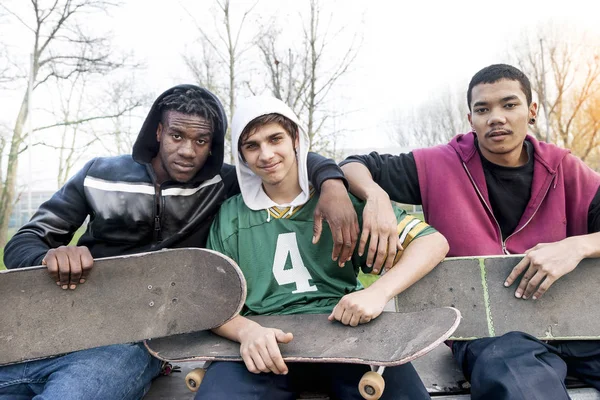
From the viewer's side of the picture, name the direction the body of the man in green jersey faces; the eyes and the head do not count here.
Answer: toward the camera

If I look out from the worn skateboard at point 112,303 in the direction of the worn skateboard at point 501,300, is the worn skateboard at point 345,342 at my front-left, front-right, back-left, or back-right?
front-right

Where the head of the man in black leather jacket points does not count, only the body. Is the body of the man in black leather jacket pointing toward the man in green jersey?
no

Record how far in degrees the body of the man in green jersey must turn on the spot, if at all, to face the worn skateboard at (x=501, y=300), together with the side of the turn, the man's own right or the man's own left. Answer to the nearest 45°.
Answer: approximately 90° to the man's own left

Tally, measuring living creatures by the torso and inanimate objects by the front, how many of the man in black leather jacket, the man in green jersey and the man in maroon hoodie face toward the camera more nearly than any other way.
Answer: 3

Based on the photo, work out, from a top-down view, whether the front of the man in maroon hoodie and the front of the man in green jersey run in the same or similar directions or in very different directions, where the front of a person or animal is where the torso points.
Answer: same or similar directions

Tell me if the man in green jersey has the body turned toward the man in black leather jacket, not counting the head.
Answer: no

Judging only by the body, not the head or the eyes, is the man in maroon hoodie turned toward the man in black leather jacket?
no

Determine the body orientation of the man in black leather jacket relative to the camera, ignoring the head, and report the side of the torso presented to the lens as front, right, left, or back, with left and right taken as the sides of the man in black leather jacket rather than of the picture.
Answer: front

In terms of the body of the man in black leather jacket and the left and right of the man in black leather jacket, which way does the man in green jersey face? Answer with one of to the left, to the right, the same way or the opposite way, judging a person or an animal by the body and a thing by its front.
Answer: the same way

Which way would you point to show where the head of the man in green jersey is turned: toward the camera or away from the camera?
toward the camera

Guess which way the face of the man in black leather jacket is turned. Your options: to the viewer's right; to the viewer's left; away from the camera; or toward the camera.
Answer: toward the camera
